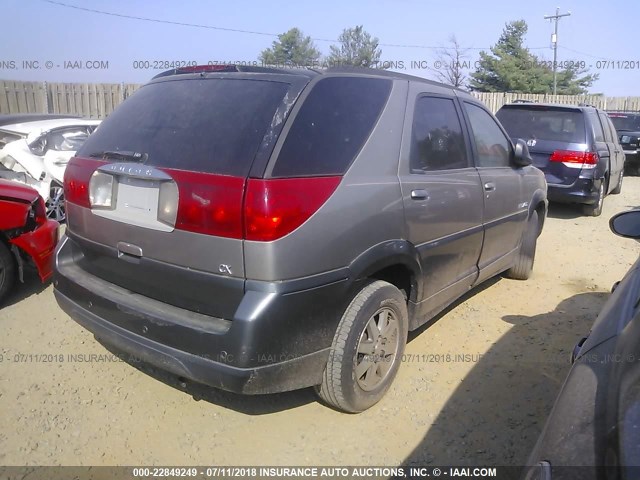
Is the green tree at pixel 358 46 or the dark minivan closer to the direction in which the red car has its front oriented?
the dark minivan

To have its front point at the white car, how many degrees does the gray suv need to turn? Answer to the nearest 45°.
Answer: approximately 90° to its left

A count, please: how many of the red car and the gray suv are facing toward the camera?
0

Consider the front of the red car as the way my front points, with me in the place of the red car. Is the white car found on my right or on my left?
on my left

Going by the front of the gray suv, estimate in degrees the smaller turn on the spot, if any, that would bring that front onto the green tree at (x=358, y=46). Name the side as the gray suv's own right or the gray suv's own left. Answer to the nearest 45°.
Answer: approximately 45° to the gray suv's own left

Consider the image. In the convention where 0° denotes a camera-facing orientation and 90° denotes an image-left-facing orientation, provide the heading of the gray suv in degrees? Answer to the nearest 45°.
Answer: approximately 225°

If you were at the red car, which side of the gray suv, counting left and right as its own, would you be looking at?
left

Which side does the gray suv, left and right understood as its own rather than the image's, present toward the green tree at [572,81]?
front

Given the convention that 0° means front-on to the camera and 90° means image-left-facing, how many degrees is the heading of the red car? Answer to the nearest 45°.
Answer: approximately 270°
